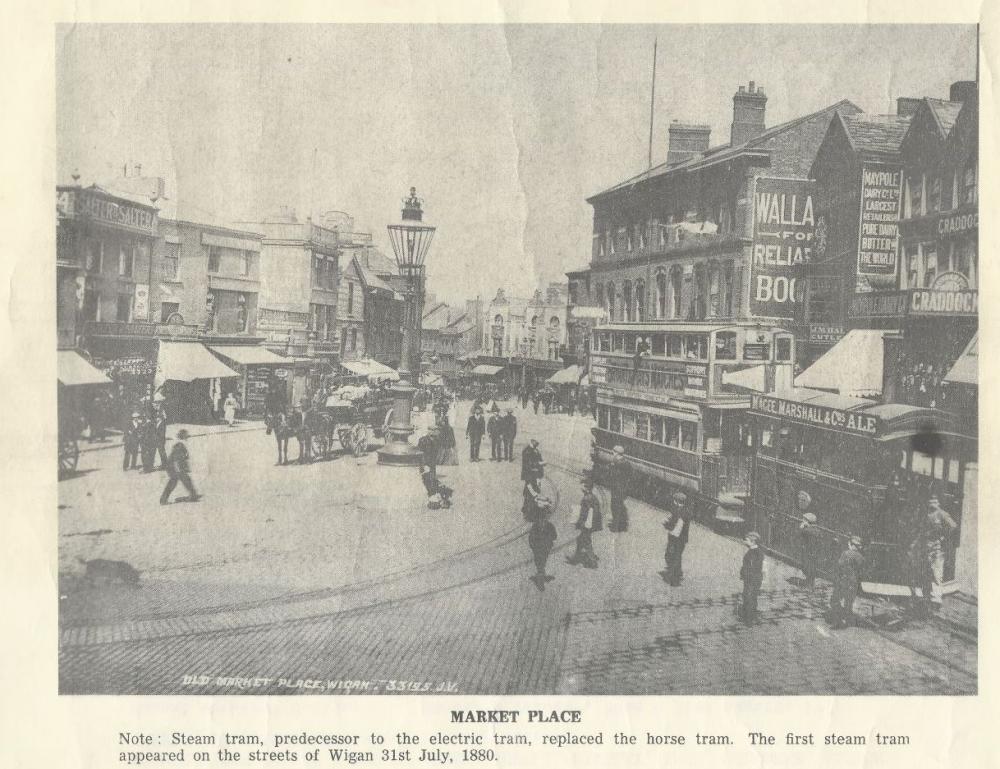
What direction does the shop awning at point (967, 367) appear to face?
to the viewer's left

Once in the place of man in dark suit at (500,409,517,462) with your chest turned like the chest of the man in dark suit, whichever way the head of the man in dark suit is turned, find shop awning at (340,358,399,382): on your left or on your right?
on your right
